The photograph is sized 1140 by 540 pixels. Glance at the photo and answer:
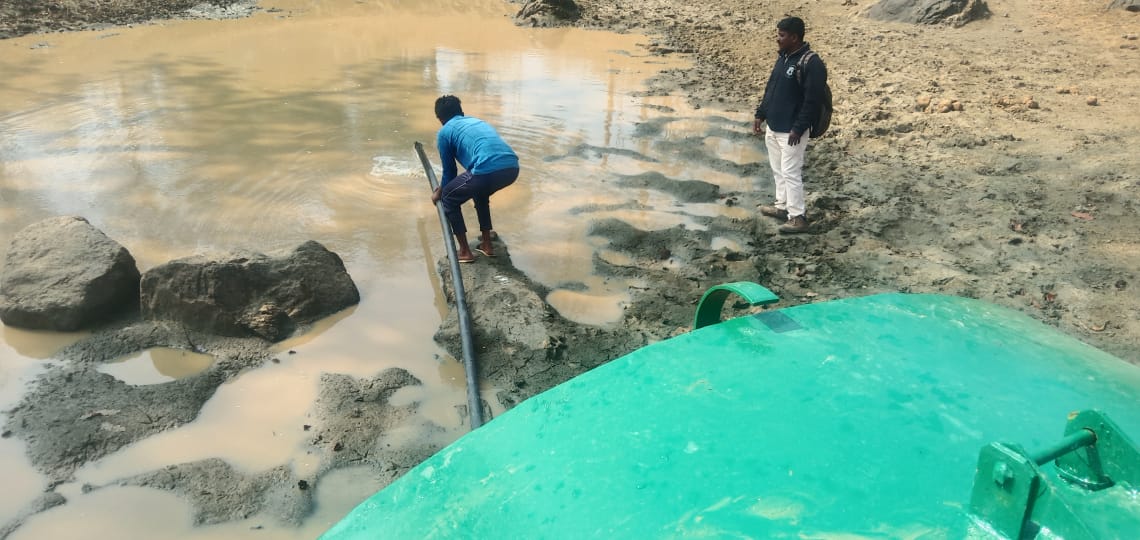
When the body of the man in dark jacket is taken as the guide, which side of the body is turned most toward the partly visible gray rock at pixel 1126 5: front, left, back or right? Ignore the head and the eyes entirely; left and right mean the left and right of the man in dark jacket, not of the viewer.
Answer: back

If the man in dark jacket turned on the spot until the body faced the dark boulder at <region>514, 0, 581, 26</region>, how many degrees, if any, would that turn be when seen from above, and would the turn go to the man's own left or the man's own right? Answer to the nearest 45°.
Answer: approximately 90° to the man's own right

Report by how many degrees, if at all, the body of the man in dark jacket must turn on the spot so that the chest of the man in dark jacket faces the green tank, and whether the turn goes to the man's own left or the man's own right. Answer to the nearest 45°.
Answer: approximately 45° to the man's own left

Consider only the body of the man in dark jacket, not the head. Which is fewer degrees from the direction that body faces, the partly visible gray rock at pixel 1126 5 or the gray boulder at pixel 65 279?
the gray boulder

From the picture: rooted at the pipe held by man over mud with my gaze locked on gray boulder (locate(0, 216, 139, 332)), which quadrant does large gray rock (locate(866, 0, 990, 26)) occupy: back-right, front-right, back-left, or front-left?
back-right

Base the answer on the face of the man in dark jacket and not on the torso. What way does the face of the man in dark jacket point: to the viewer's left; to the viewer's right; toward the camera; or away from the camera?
to the viewer's left

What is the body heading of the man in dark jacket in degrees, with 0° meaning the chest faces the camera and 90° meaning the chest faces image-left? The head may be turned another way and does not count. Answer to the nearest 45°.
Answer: approximately 45°

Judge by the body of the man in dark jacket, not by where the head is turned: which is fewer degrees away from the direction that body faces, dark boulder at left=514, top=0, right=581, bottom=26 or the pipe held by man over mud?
the pipe held by man over mud

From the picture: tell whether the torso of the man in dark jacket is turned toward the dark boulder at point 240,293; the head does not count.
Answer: yes

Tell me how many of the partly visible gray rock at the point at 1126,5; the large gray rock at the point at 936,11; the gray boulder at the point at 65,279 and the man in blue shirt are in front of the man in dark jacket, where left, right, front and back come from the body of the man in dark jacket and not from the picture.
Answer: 2

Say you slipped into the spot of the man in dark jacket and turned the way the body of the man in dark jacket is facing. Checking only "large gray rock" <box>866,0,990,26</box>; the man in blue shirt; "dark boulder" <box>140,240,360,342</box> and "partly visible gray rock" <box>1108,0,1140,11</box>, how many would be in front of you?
2
